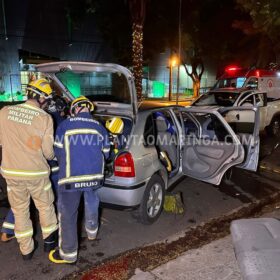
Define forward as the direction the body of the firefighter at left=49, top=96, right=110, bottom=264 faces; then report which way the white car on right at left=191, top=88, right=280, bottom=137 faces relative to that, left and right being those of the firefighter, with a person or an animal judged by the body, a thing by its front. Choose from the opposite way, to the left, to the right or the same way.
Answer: to the left

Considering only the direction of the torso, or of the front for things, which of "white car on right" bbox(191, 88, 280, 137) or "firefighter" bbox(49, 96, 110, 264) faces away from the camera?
the firefighter

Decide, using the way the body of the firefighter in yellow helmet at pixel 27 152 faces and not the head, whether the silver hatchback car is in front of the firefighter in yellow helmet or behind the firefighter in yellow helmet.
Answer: in front

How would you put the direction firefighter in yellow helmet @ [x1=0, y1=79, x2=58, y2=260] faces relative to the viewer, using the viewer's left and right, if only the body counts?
facing away from the viewer and to the right of the viewer

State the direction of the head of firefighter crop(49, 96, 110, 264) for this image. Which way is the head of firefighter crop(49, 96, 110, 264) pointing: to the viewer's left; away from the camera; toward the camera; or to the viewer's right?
away from the camera

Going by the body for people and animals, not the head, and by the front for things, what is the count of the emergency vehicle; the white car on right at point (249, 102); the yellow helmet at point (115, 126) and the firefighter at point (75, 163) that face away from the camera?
1

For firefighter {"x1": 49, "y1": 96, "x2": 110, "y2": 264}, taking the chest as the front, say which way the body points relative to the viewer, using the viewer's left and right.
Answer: facing away from the viewer

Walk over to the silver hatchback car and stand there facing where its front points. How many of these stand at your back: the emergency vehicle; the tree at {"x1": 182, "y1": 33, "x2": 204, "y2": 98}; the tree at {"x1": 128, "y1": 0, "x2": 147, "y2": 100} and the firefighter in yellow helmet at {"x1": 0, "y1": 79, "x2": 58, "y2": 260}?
1

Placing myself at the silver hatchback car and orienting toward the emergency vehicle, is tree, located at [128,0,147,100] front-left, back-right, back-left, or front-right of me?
front-left

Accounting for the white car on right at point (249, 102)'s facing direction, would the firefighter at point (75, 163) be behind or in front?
in front

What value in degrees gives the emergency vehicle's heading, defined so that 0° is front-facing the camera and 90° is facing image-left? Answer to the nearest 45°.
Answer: approximately 45°

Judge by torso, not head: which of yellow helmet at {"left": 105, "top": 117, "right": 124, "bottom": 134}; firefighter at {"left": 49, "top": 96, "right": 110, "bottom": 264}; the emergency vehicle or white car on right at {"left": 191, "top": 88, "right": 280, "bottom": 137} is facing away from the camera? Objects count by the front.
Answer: the firefighter

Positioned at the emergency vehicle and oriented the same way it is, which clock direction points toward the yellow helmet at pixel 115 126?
The yellow helmet is roughly at 11 o'clock from the emergency vehicle.
